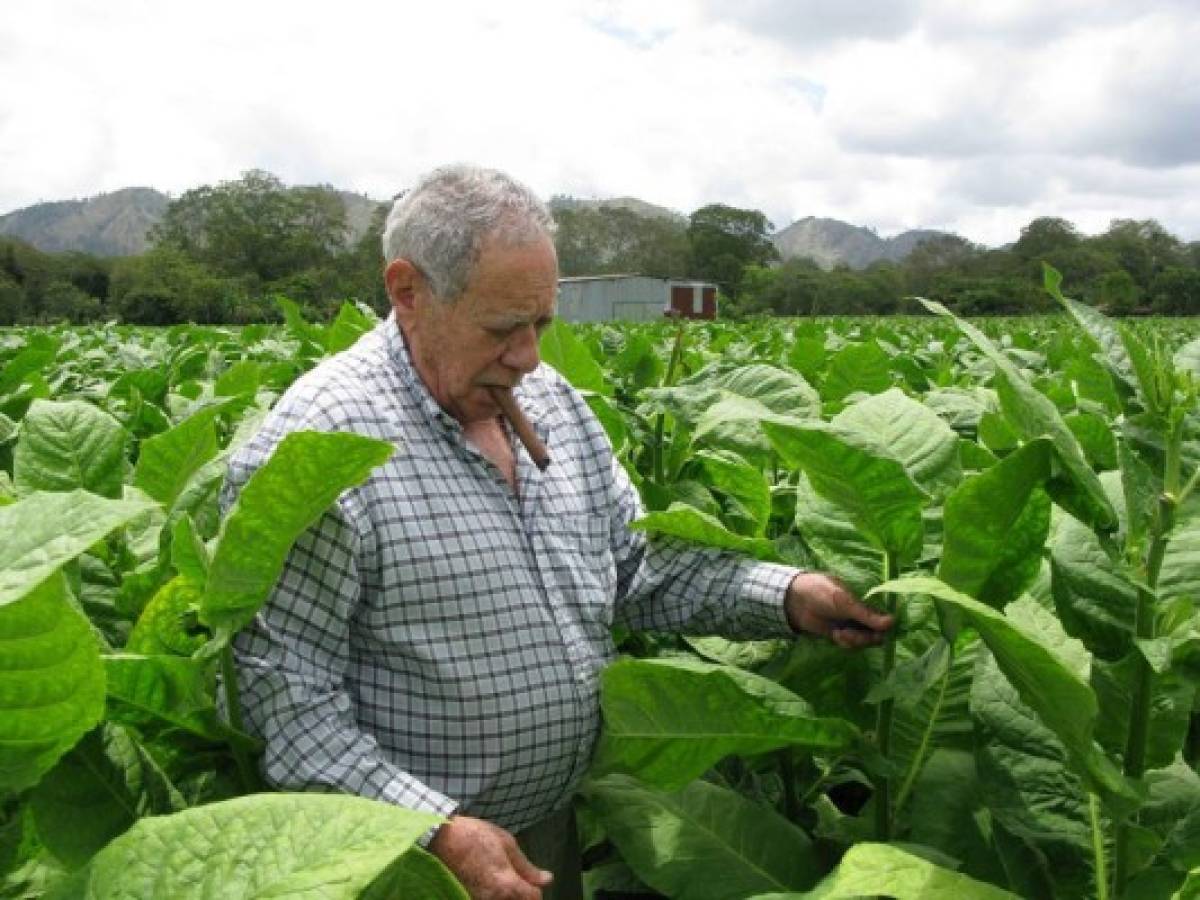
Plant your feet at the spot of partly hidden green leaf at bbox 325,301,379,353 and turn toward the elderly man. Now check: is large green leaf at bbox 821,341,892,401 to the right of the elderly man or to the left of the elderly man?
left

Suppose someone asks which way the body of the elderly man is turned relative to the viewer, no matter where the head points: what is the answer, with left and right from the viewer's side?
facing the viewer and to the right of the viewer

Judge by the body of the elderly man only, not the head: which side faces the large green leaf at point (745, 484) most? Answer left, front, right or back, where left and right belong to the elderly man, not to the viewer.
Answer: left

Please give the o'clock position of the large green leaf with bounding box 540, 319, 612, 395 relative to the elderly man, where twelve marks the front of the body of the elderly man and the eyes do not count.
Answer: The large green leaf is roughly at 8 o'clock from the elderly man.

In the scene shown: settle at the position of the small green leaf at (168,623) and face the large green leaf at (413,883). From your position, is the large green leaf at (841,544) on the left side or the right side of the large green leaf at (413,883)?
left

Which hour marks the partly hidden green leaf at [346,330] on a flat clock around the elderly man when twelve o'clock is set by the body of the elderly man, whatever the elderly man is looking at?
The partly hidden green leaf is roughly at 7 o'clock from the elderly man.

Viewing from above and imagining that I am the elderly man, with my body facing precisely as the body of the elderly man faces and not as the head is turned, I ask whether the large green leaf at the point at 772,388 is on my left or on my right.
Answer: on my left

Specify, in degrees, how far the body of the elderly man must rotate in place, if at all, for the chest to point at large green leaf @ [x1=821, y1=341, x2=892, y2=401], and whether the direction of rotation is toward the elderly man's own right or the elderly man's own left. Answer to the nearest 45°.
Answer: approximately 90° to the elderly man's own left

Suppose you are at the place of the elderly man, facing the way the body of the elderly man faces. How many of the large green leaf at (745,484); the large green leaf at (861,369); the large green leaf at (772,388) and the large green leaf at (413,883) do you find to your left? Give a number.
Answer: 3

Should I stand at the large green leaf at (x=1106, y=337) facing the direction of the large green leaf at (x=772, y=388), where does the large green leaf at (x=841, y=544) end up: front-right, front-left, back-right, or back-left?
front-left

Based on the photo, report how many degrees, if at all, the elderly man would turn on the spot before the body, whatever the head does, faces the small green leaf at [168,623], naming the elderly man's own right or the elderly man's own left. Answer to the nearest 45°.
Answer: approximately 90° to the elderly man's own right
